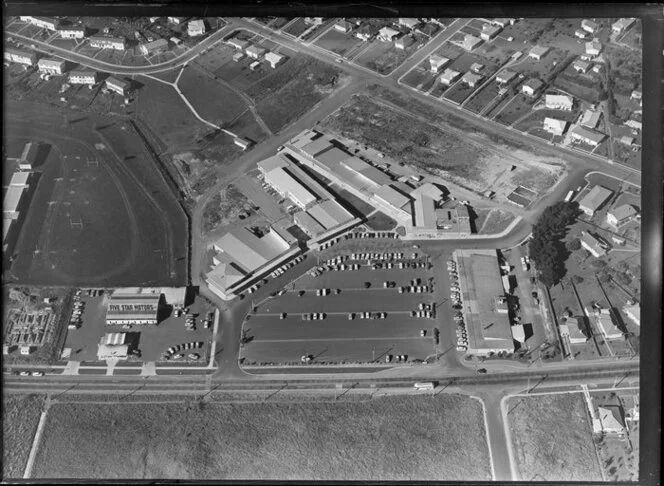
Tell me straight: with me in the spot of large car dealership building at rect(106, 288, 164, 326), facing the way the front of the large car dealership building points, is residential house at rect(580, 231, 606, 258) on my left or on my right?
on my left

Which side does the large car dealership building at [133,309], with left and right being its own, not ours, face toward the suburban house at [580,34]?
left

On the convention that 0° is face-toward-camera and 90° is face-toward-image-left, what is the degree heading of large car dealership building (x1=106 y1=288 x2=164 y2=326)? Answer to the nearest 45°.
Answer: approximately 0°

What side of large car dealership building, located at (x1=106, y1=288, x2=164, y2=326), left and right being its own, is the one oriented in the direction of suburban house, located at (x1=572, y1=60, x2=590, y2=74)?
left
